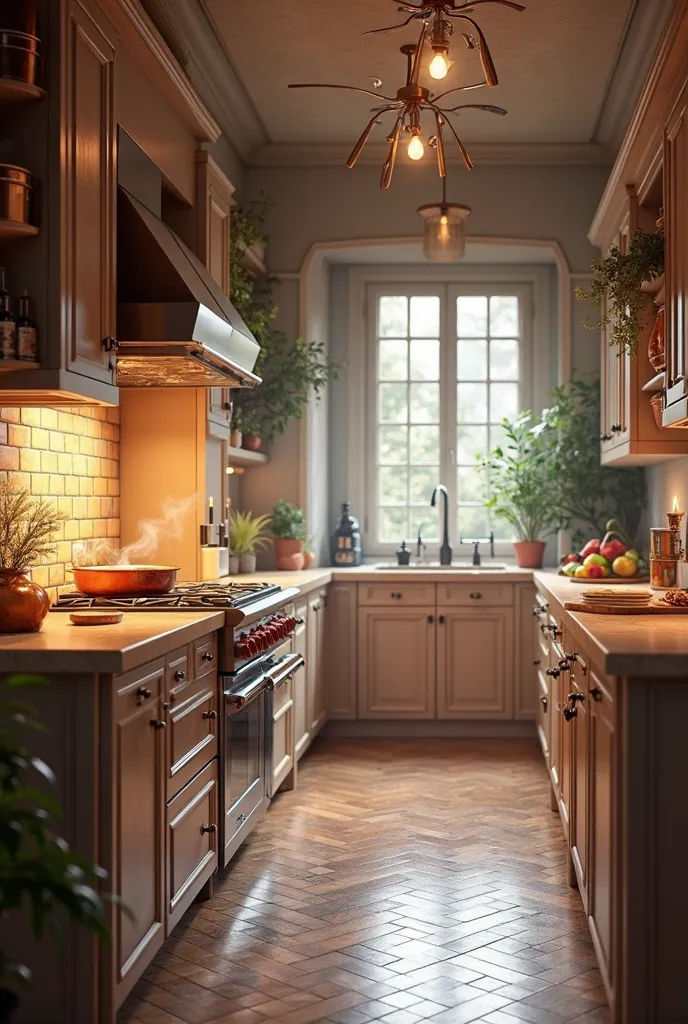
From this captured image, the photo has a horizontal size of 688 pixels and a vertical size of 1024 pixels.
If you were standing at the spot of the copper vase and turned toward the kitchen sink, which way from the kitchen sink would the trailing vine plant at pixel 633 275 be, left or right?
right

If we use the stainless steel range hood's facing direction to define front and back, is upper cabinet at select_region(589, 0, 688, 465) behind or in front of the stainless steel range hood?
in front

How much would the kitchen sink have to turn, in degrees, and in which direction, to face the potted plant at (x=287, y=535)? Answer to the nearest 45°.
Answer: approximately 45° to its right

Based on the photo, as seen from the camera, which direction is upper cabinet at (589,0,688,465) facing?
to the viewer's left

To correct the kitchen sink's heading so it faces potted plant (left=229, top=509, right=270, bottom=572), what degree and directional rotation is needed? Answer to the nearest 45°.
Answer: approximately 45° to its right

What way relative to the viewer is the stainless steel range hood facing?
to the viewer's right

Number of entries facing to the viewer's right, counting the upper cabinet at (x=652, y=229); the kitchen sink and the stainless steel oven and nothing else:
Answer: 1

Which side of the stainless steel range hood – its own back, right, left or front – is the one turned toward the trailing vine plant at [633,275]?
front

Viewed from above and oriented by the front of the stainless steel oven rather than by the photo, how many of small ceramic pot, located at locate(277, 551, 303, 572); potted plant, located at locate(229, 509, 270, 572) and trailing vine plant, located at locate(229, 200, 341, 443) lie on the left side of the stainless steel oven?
3

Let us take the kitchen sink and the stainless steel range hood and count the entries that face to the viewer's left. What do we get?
0

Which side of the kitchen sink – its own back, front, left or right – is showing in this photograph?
front

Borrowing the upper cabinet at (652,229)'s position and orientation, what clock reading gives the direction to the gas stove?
The gas stove is roughly at 11 o'clock from the upper cabinet.

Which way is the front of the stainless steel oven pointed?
to the viewer's right

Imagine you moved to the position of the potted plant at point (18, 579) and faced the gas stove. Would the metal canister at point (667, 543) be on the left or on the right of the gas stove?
right

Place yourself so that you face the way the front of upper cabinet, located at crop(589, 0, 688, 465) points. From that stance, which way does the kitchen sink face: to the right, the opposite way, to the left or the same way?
to the left

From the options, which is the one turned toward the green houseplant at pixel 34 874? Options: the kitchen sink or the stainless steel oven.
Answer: the kitchen sink

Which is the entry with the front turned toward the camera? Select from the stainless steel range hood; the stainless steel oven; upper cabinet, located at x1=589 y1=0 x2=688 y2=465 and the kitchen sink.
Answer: the kitchen sink
